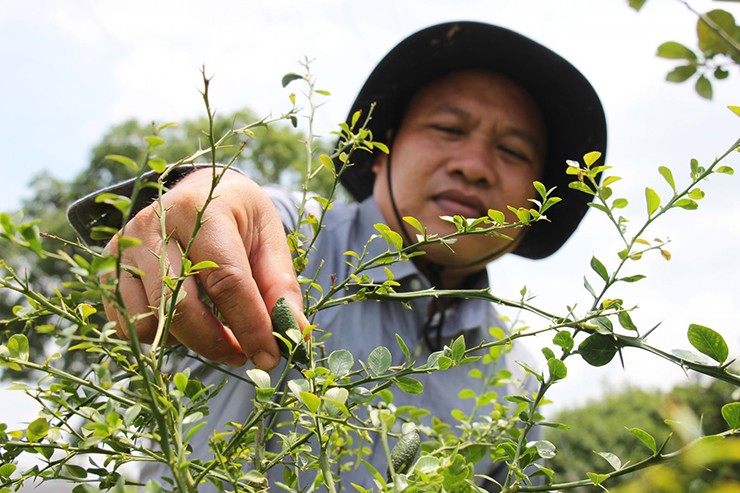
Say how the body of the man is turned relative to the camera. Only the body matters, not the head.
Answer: toward the camera

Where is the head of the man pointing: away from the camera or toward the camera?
toward the camera

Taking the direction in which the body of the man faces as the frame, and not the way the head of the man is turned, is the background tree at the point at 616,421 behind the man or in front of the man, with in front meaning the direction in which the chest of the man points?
behind
